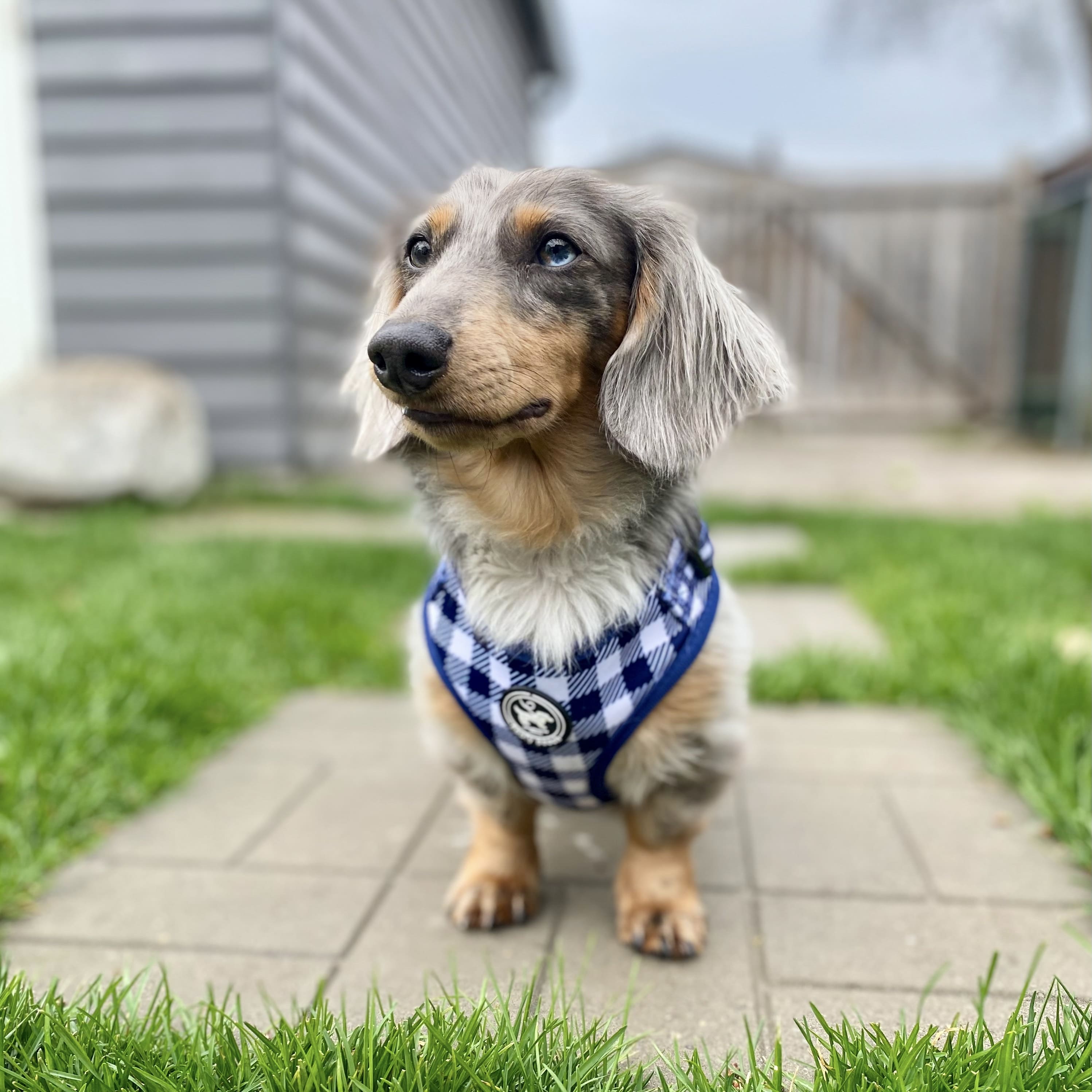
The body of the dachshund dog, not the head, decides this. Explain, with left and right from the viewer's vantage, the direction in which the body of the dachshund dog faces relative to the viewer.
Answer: facing the viewer

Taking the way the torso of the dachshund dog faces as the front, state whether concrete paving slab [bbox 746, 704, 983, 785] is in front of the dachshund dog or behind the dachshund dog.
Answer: behind
